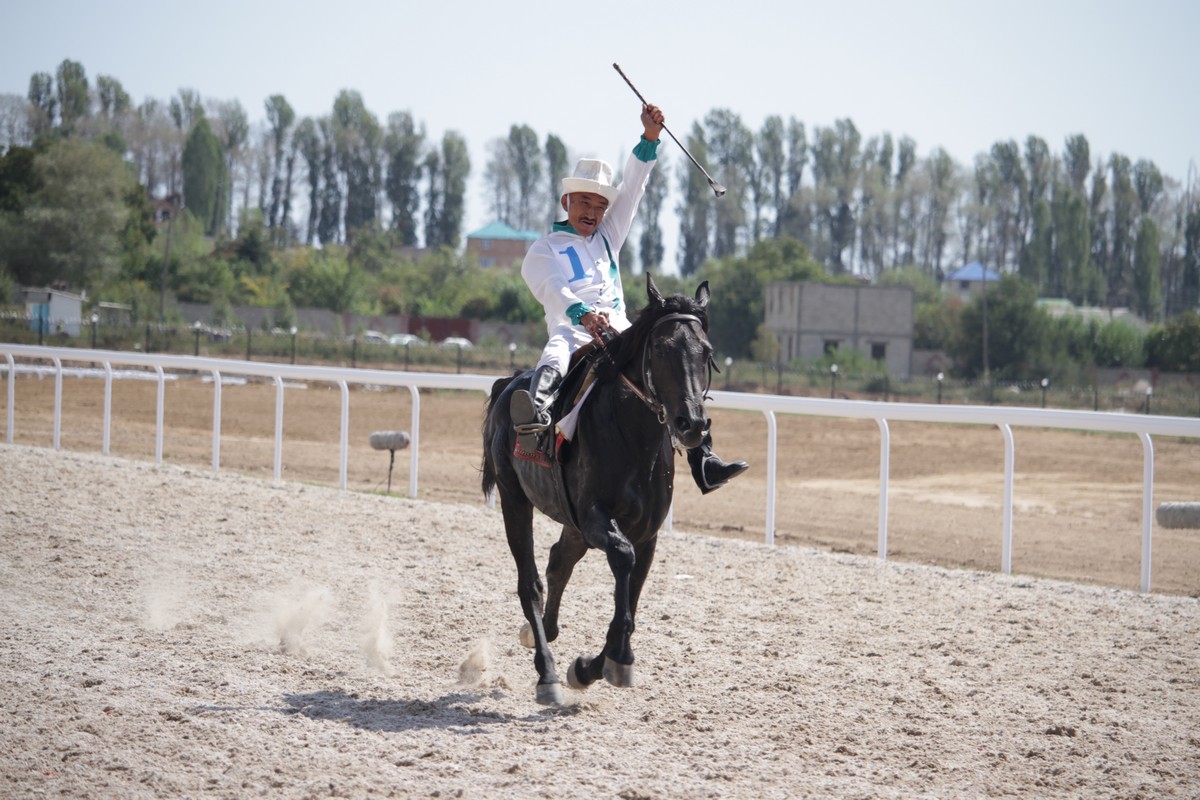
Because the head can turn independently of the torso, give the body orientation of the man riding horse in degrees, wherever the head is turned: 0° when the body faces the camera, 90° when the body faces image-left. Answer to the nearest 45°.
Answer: approximately 315°
